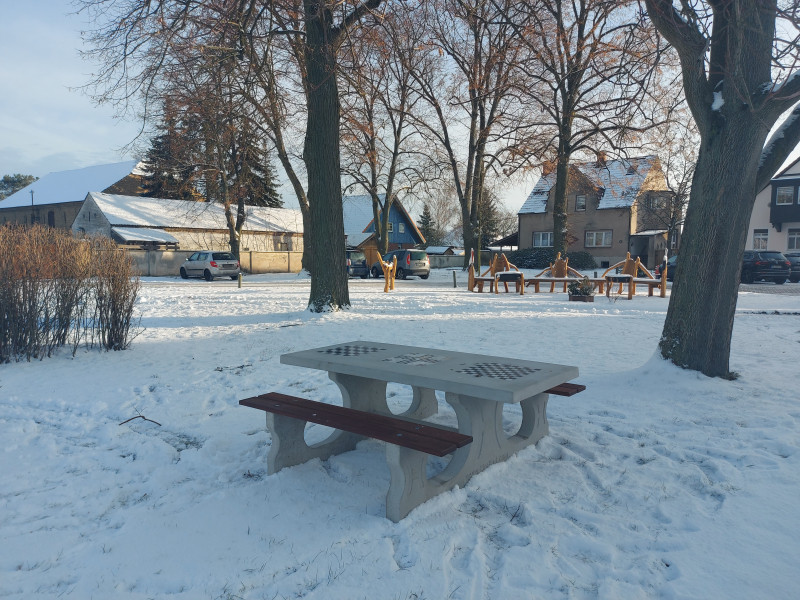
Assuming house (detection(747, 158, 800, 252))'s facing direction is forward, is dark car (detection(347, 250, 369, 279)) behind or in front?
in front

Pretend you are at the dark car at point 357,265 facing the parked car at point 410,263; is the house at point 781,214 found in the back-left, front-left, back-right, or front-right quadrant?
front-left

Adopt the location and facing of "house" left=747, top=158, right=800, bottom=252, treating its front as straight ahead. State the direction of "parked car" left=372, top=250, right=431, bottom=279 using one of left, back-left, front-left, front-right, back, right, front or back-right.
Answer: front-right

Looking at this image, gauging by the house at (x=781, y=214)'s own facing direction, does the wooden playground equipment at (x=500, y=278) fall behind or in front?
in front

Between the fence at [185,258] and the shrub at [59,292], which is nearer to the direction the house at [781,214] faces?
the shrub

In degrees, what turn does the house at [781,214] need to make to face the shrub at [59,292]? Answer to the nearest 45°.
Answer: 0° — it already faces it

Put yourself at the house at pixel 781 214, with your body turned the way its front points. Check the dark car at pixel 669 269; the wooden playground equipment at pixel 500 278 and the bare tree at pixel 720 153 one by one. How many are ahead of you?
3

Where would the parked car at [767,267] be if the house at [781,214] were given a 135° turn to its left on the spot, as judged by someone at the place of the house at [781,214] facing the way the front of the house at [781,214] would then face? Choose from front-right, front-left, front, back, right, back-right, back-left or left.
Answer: back-right

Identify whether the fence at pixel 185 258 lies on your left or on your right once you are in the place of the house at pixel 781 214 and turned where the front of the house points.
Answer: on your right

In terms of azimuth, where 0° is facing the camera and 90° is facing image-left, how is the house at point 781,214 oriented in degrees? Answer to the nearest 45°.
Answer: approximately 0°

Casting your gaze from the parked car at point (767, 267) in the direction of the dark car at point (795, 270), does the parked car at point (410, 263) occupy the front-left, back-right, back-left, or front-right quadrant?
back-left

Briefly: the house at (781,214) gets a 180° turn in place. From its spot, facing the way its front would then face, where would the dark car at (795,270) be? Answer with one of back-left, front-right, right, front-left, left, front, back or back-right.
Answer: back

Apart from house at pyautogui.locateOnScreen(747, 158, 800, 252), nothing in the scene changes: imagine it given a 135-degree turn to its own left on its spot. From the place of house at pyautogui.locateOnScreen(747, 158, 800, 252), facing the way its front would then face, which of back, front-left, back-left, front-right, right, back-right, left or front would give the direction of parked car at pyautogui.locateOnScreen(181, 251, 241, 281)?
back

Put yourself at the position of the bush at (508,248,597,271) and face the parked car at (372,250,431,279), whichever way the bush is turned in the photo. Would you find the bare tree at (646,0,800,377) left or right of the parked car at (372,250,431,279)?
left

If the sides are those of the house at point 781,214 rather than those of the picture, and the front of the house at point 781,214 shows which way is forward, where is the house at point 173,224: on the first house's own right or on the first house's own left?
on the first house's own right

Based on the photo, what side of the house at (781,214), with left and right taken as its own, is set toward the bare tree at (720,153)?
front

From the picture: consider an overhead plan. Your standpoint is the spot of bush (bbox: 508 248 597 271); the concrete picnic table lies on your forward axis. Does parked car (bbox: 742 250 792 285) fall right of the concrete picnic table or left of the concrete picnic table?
left
